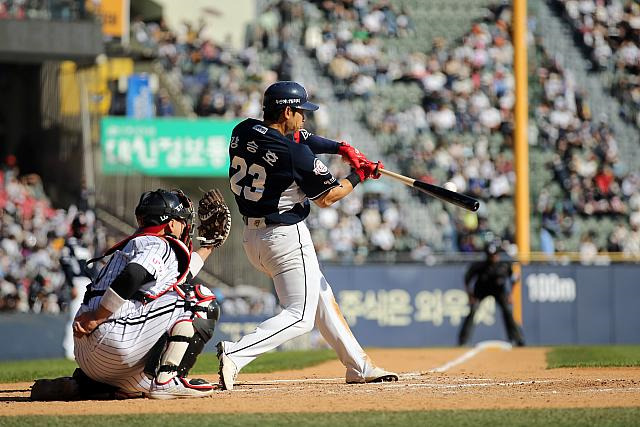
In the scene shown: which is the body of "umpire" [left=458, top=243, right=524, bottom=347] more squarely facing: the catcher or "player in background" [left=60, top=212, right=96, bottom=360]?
the catcher

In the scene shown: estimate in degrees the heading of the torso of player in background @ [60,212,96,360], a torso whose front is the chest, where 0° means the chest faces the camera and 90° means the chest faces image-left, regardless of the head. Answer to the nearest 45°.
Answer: approximately 315°

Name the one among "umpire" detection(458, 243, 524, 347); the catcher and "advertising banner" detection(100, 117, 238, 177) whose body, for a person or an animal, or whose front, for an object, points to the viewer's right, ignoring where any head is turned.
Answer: the catcher

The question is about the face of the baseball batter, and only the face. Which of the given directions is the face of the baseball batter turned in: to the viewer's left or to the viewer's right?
to the viewer's right

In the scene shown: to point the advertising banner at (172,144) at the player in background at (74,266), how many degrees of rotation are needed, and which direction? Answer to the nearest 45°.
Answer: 0° — it already faces them

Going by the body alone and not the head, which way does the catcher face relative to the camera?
to the viewer's right

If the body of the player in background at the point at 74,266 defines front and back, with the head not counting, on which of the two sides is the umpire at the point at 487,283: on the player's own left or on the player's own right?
on the player's own left

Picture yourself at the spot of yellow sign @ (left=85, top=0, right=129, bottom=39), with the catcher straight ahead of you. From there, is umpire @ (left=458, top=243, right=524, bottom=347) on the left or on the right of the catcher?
left

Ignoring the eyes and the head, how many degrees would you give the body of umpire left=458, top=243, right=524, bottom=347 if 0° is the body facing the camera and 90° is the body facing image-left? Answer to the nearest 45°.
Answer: approximately 0°

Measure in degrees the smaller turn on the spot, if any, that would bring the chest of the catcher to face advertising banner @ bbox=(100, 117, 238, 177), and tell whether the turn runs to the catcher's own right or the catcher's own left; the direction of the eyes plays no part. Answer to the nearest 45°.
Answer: approximately 90° to the catcher's own left
